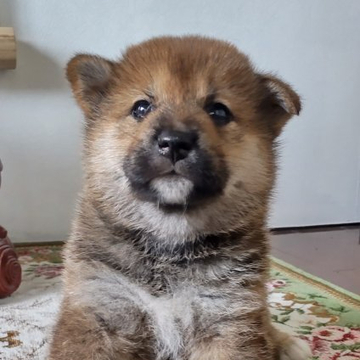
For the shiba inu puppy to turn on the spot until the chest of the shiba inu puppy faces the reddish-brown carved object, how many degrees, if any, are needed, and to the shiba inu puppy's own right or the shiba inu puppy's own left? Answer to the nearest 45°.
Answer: approximately 135° to the shiba inu puppy's own right

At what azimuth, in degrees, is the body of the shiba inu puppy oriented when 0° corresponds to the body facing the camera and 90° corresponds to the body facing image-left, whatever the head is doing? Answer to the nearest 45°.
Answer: approximately 0°
